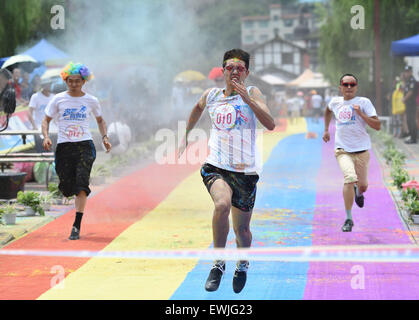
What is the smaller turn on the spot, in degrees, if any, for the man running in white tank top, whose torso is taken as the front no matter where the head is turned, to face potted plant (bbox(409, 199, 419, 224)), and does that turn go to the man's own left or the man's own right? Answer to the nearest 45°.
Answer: approximately 135° to the man's own left

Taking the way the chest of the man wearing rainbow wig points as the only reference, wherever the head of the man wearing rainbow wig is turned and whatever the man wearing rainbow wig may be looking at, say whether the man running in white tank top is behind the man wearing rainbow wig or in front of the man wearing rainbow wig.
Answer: in front

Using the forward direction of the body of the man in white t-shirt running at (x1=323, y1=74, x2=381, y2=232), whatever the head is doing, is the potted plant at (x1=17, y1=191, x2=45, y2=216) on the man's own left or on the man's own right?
on the man's own right

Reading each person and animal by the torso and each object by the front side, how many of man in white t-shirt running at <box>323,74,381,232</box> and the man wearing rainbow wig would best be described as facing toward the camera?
2

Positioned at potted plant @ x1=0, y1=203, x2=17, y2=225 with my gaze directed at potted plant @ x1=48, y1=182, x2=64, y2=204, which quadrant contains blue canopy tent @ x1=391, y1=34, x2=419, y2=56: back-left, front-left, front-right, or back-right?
front-right

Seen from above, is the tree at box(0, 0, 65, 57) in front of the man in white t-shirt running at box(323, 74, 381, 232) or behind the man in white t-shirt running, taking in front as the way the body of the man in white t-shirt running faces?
behind

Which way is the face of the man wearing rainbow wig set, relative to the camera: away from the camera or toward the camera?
toward the camera

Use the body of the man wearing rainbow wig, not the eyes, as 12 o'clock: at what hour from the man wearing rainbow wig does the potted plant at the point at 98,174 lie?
The potted plant is roughly at 6 o'clock from the man wearing rainbow wig.

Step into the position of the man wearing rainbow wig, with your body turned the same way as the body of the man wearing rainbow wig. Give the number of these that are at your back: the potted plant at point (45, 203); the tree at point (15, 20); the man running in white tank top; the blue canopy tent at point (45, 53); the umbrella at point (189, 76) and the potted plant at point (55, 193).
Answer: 5

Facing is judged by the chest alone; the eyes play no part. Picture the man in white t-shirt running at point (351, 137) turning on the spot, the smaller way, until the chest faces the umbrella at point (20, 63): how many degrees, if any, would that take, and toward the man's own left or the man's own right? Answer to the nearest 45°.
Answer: approximately 135° to the man's own right

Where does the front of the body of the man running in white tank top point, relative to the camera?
toward the camera

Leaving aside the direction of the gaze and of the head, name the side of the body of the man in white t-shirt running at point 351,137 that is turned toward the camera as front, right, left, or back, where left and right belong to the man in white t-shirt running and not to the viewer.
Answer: front

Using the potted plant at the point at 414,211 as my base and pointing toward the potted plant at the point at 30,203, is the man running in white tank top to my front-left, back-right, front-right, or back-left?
front-left

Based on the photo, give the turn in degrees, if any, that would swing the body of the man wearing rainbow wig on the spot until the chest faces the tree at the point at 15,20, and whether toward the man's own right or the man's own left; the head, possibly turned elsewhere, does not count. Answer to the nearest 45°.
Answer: approximately 180°
